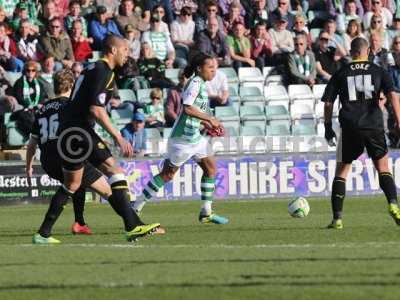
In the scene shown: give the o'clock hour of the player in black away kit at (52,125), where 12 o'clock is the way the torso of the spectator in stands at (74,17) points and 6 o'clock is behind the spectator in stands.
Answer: The player in black away kit is roughly at 12 o'clock from the spectator in stands.

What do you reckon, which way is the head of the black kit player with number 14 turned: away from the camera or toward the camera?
away from the camera

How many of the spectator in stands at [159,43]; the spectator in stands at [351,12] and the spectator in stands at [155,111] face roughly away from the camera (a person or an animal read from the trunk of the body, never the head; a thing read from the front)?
0

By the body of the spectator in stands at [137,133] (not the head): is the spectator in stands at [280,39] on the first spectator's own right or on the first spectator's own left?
on the first spectator's own left

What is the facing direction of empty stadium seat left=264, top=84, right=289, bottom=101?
toward the camera

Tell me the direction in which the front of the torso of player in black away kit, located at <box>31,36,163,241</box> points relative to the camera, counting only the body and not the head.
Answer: to the viewer's right

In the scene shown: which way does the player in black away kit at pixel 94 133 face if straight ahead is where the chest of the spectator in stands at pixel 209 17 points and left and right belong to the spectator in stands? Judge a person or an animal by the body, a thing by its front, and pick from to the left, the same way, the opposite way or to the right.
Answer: to the left

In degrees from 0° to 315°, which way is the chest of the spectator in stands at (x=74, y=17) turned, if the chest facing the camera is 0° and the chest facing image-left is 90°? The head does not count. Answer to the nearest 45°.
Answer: approximately 0°

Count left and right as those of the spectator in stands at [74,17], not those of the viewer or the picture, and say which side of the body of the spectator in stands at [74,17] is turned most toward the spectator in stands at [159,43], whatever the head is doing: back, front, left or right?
left

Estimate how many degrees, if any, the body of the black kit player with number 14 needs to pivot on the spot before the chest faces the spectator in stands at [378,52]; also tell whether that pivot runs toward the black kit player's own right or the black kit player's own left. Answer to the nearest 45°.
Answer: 0° — they already face them
